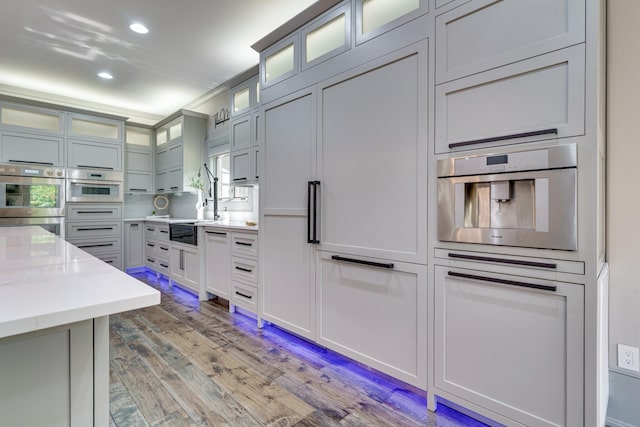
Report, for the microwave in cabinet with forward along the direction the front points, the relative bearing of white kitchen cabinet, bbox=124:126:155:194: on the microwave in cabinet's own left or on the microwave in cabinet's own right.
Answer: on the microwave in cabinet's own left

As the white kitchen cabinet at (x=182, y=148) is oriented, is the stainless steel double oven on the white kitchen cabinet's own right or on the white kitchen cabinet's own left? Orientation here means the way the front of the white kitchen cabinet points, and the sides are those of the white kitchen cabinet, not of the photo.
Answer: on the white kitchen cabinet's own right

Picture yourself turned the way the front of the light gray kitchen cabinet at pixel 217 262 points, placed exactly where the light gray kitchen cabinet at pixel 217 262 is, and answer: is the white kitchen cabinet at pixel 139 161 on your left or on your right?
on your right

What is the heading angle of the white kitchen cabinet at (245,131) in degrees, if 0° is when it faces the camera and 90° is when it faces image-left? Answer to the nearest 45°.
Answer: approximately 45°

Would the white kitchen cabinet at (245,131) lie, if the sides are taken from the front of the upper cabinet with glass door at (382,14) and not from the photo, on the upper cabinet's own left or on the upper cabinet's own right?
on the upper cabinet's own right

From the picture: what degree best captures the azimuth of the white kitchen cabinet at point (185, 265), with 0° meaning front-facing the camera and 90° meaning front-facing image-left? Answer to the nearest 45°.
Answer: approximately 45°

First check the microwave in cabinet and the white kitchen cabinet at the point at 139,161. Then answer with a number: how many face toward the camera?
2

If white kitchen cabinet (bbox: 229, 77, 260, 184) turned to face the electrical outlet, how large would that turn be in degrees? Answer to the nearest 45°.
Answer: approximately 90° to its left
